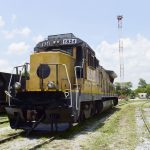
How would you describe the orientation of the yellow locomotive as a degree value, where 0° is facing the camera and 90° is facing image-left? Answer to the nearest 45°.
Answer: approximately 45°
